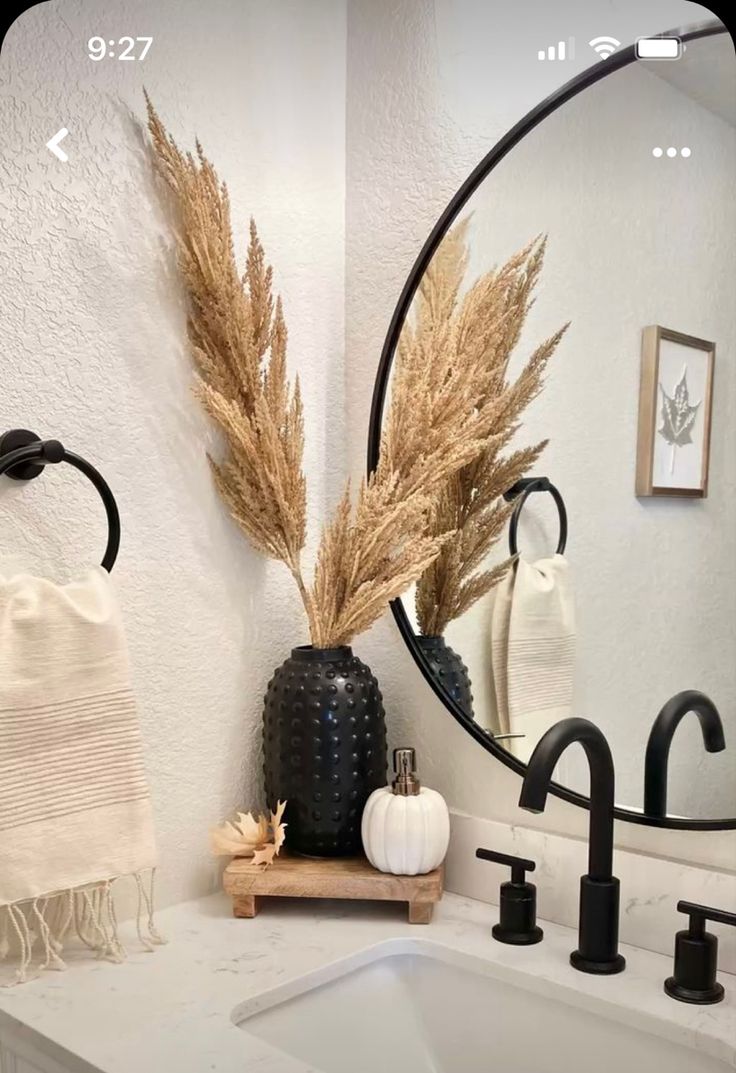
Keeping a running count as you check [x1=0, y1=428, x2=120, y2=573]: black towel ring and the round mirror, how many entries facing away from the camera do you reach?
0

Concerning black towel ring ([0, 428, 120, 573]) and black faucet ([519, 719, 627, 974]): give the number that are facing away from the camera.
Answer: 0

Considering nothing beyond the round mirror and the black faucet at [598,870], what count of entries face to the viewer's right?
0

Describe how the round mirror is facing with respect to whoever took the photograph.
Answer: facing the viewer and to the left of the viewer

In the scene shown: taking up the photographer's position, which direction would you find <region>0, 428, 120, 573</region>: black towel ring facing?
facing the viewer and to the right of the viewer
